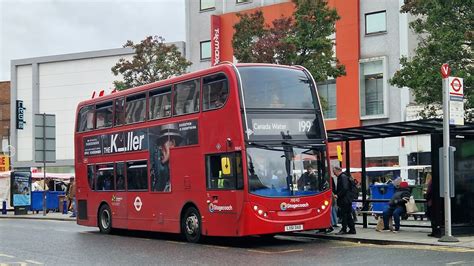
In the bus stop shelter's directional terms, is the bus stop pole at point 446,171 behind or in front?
in front

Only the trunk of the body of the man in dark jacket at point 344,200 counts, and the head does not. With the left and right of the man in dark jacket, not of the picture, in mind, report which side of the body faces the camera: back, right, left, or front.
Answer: left

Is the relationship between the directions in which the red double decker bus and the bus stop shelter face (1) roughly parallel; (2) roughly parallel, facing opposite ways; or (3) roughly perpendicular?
roughly perpendicular

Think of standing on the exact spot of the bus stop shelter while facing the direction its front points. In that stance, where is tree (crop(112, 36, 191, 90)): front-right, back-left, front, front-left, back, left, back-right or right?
right

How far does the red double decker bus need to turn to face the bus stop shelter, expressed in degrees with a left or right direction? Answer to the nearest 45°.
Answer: approximately 45° to its left

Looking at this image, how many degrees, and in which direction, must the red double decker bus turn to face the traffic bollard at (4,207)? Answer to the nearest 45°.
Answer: approximately 180°

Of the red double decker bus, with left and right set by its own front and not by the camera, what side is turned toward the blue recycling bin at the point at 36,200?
back

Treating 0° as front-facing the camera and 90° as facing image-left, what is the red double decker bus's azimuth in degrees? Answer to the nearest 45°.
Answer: approximately 315°

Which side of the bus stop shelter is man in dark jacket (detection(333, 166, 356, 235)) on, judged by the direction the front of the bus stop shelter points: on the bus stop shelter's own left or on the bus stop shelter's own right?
on the bus stop shelter's own right

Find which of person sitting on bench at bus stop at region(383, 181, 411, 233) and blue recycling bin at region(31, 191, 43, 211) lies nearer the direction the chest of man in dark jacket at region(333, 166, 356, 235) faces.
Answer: the blue recycling bin

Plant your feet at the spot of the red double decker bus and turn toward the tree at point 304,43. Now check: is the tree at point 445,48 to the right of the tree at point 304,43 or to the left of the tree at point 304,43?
right

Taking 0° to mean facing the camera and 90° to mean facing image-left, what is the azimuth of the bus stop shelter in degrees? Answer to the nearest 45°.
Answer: approximately 45°

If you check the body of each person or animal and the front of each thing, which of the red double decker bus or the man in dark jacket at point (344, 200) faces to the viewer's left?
the man in dark jacket

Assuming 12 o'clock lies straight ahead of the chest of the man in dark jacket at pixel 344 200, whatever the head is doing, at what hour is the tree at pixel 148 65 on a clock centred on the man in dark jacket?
The tree is roughly at 2 o'clock from the man in dark jacket.
